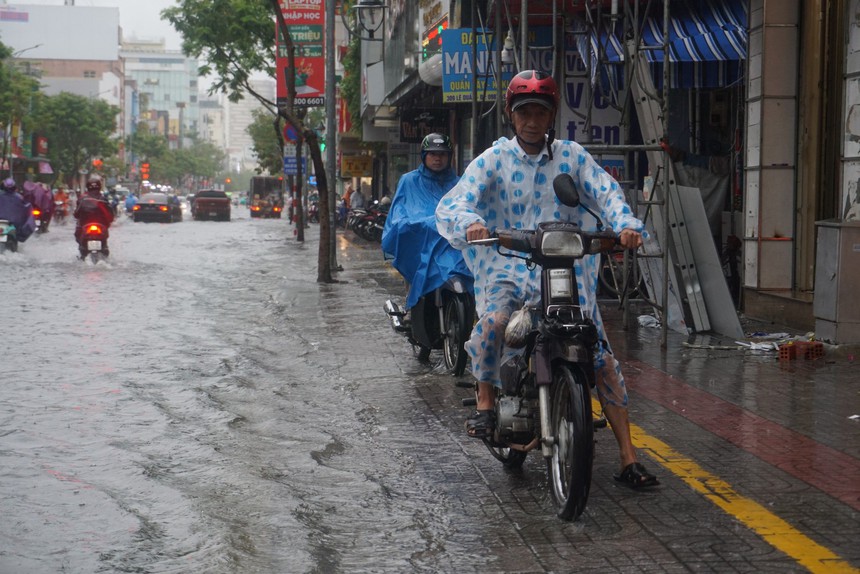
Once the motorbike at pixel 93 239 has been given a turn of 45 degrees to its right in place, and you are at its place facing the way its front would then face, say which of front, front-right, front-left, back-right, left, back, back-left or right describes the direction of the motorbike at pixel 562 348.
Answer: back-right

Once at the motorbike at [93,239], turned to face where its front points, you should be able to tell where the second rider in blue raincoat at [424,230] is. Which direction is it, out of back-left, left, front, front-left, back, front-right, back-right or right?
back

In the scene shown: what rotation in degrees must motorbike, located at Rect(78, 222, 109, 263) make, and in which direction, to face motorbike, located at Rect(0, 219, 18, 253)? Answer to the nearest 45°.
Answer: approximately 45° to its left

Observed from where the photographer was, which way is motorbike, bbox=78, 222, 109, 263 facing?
facing away from the viewer

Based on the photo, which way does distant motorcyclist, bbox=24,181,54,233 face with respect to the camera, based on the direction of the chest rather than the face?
away from the camera

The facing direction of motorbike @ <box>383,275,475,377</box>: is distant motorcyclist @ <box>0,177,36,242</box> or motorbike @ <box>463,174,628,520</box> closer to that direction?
the motorbike

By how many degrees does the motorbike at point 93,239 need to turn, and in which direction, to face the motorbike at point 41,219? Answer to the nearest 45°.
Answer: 0° — it already faces it
